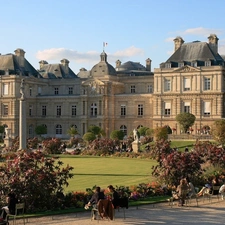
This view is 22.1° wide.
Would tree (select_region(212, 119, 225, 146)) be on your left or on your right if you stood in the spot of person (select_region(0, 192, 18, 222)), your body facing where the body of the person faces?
on your right

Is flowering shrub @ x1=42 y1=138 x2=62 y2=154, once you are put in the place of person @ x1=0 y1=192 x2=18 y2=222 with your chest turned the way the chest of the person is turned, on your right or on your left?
on your right
